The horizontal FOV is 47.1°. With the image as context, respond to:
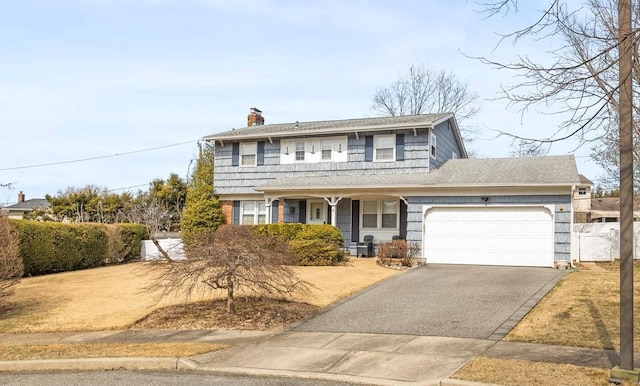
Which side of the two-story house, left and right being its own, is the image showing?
front

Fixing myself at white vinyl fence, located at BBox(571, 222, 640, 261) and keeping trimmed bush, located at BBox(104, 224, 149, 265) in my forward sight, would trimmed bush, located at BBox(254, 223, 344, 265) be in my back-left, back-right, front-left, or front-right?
front-left

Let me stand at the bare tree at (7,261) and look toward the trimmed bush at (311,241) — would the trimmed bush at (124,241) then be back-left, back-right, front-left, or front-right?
front-left

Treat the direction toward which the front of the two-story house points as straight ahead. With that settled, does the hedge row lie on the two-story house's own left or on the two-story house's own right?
on the two-story house's own right

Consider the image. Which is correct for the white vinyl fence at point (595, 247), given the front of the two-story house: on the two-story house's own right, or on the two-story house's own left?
on the two-story house's own left

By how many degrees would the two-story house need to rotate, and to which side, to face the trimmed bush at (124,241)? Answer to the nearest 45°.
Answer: approximately 90° to its right

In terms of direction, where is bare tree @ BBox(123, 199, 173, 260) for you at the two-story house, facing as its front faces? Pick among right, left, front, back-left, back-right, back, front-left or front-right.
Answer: back-right

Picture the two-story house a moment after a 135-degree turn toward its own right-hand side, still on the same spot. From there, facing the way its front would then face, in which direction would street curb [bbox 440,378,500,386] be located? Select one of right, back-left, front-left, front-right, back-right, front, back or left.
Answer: back-left

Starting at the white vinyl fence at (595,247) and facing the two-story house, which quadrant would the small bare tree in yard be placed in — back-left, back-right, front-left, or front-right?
front-left

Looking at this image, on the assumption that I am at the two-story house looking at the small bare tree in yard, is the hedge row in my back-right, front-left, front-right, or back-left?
front-right

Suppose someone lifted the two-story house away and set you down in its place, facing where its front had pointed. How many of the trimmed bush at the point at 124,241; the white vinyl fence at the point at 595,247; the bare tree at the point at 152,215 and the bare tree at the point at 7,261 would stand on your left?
1

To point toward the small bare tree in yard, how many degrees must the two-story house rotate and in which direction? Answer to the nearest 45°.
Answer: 0° — it already faces it

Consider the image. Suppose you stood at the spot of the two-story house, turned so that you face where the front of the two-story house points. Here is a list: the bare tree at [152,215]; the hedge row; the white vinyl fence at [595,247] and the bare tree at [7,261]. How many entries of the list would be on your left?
1
